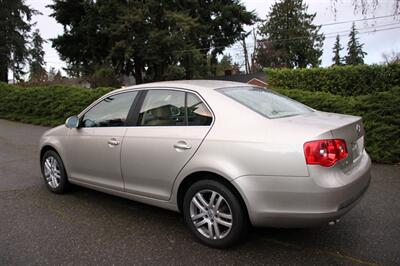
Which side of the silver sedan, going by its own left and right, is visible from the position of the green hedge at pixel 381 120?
right

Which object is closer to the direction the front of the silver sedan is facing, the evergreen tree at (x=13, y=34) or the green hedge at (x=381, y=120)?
the evergreen tree

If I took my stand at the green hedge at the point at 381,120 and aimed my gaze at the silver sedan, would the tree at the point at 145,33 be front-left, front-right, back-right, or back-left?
back-right

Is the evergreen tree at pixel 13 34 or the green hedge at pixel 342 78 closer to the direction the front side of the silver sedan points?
the evergreen tree

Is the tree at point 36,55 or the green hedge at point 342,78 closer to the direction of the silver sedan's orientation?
the tree

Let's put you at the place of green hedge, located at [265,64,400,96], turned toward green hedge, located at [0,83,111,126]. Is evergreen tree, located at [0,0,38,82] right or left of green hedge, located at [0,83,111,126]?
right

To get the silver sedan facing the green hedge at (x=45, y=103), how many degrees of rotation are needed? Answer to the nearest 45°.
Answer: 0° — it already faces it

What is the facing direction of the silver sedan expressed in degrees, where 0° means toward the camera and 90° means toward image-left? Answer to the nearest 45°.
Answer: approximately 135°

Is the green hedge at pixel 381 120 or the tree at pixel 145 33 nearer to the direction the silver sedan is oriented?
the tree
